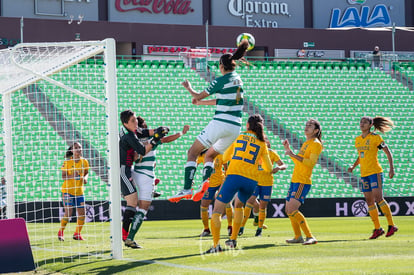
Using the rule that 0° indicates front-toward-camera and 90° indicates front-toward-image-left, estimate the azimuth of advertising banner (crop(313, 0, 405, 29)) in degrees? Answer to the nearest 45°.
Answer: approximately 0°

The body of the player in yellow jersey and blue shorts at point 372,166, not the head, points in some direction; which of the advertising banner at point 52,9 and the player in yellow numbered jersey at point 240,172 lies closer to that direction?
the player in yellow numbered jersey

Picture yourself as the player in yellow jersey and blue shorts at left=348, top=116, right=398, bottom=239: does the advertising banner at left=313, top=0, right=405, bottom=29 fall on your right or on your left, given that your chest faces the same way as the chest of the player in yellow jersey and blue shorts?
on your right

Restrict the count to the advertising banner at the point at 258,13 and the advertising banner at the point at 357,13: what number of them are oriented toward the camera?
2

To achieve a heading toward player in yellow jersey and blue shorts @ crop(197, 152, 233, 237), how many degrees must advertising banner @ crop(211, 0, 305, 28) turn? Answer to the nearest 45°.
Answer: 0° — it already faces them

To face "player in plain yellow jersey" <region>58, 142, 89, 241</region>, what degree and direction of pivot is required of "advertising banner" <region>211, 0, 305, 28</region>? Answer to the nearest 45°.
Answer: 0° — it already faces them

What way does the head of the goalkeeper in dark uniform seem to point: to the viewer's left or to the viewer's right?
to the viewer's right

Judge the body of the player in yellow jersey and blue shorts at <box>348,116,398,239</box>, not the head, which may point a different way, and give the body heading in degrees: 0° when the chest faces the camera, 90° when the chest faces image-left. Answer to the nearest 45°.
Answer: approximately 45°
